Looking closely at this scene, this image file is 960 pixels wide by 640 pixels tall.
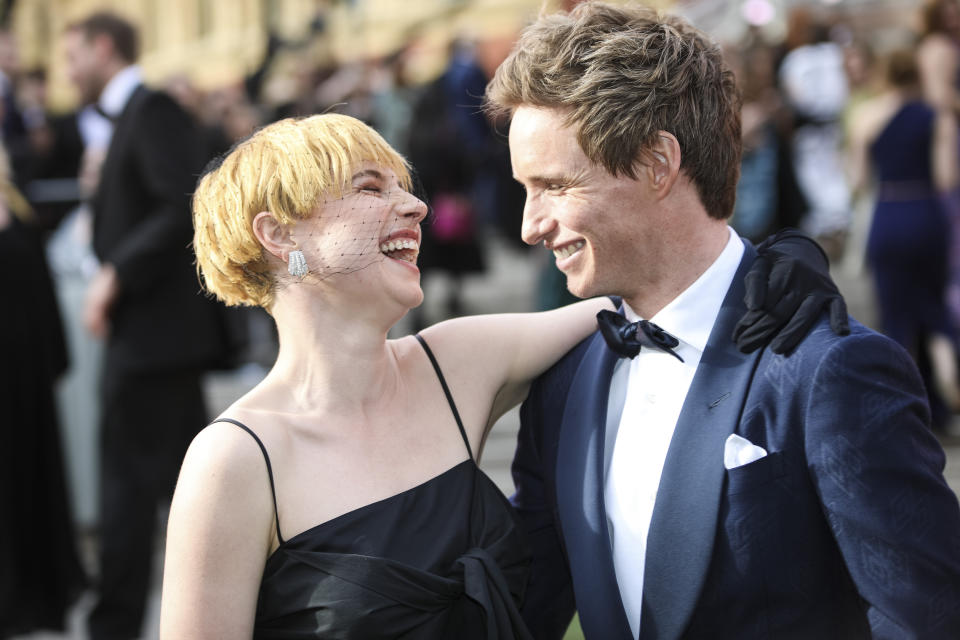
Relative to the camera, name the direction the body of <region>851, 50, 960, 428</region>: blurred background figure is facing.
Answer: away from the camera

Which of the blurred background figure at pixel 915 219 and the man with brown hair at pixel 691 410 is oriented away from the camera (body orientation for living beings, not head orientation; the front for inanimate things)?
the blurred background figure

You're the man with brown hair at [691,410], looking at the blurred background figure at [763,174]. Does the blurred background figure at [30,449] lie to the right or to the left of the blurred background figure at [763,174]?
left

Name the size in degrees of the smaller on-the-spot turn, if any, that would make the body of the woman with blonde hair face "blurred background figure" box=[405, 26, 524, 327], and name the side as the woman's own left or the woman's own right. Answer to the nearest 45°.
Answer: approximately 135° to the woman's own left

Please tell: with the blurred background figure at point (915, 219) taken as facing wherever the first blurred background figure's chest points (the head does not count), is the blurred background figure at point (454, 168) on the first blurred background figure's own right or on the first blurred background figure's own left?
on the first blurred background figure's own left

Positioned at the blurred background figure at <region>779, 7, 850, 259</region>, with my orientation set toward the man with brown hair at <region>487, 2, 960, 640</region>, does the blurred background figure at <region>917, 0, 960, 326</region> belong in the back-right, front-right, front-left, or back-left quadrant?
front-left

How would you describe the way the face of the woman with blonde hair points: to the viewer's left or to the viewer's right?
to the viewer's right

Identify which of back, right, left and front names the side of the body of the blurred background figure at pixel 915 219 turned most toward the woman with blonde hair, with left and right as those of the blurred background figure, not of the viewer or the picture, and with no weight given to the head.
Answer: back

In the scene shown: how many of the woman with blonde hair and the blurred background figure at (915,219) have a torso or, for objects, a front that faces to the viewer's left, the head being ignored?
0
